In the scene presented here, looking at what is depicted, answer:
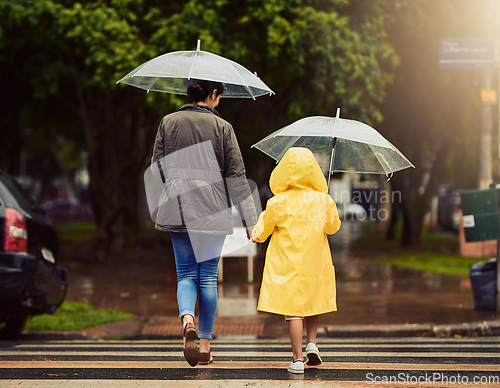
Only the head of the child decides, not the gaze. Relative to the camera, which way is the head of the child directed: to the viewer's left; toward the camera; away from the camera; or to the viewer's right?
away from the camera

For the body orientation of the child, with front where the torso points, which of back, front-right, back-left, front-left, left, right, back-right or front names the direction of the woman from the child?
left

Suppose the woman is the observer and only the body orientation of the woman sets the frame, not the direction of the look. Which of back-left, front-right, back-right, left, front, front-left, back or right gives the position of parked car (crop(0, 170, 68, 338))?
front-left

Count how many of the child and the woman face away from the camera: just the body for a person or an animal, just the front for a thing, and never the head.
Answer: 2

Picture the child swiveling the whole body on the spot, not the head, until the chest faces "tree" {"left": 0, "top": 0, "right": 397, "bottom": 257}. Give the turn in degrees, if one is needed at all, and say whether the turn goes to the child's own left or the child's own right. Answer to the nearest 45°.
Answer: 0° — they already face it

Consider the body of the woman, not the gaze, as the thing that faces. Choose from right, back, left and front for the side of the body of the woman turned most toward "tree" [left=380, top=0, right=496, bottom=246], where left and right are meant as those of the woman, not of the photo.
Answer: front

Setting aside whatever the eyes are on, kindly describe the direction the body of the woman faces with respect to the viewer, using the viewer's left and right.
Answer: facing away from the viewer

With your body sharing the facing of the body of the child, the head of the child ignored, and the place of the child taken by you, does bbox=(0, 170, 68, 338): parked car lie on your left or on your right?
on your left

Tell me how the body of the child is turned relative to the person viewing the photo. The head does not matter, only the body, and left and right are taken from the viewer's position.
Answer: facing away from the viewer

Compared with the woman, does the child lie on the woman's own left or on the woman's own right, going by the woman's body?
on the woman's own right

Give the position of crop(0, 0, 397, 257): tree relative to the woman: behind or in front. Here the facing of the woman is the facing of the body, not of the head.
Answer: in front

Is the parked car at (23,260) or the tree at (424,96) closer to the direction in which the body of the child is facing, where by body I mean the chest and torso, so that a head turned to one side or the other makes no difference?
the tree
